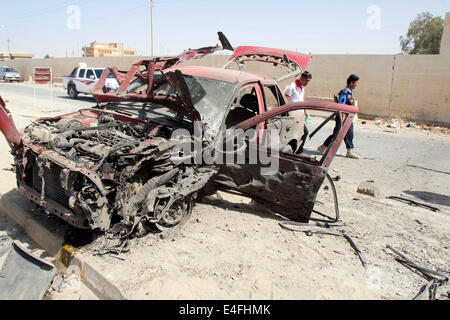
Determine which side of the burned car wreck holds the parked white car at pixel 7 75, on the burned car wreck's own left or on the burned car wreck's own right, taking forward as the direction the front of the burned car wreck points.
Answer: on the burned car wreck's own right

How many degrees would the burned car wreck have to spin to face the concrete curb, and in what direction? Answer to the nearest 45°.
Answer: approximately 45° to its right

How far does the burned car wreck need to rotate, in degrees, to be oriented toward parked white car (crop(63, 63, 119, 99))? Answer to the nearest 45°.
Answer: approximately 135° to its right

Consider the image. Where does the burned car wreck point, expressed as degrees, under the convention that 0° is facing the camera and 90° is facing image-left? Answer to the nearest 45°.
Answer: approximately 45°

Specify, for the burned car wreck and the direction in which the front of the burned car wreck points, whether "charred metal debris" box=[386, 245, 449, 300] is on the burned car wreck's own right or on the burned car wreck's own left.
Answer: on the burned car wreck's own left

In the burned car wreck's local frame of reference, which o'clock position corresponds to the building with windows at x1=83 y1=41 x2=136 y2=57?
The building with windows is roughly at 4 o'clock from the burned car wreck.

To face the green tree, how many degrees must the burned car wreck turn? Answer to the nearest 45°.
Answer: approximately 180°
